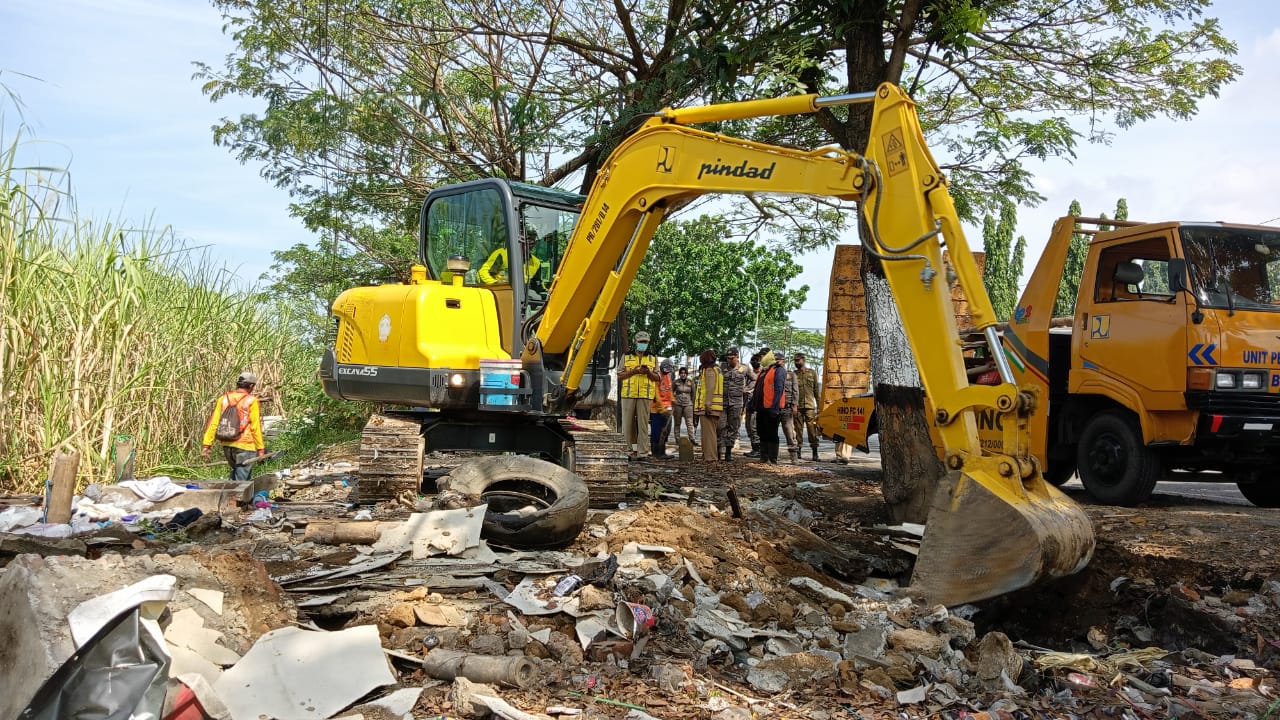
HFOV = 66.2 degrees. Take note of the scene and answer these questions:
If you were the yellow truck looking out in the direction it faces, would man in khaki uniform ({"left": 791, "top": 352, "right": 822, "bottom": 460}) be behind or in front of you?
behind

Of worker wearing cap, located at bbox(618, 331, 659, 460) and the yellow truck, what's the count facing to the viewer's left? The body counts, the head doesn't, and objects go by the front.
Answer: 0

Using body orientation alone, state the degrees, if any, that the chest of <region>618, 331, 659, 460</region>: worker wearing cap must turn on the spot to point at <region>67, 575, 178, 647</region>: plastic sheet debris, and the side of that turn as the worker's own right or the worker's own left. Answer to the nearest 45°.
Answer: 0° — they already face it

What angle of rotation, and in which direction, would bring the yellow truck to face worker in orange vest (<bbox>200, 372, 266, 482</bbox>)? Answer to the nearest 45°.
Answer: approximately 135° to its right

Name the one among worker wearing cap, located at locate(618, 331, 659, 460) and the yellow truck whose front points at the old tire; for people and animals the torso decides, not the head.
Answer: the worker wearing cap

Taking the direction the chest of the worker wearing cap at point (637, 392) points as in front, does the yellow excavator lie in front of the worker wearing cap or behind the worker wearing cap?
in front

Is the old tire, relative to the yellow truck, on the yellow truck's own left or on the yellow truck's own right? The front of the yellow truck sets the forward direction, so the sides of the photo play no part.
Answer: on the yellow truck's own right

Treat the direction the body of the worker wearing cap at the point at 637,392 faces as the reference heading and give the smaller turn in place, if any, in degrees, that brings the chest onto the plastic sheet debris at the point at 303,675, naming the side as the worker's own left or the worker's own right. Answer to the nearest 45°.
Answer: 0° — they already face it

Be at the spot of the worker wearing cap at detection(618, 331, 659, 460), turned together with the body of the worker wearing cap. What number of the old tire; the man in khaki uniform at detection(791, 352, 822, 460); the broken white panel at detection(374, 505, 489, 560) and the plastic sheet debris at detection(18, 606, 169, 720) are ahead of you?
3

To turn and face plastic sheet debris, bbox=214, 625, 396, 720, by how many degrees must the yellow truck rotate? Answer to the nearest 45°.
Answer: approximately 90° to its right

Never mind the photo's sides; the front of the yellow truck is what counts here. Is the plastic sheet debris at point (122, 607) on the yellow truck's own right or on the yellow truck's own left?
on the yellow truck's own right

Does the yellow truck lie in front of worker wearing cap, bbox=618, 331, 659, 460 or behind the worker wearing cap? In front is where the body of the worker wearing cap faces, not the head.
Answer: in front

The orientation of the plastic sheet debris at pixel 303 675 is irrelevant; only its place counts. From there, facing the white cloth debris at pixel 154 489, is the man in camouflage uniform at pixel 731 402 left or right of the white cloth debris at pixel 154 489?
right

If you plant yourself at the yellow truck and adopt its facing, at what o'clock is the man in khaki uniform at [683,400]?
The man in khaki uniform is roughly at 6 o'clock from the yellow truck.
